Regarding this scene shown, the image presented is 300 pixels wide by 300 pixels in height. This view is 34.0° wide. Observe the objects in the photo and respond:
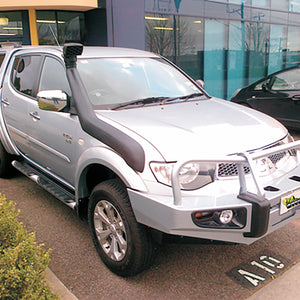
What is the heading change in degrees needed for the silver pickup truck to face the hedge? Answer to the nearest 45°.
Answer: approximately 90° to its right

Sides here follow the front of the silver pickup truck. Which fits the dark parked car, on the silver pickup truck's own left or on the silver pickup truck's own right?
on the silver pickup truck's own left

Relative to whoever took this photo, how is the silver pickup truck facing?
facing the viewer and to the right of the viewer
